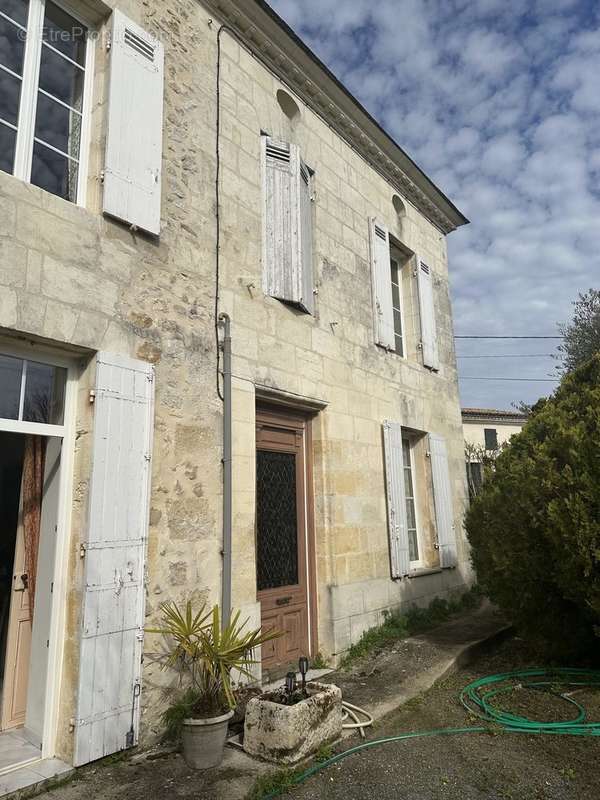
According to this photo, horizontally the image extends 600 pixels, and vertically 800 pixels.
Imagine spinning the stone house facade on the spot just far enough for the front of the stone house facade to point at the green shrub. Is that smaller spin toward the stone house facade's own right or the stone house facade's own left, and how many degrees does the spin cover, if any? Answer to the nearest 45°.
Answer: approximately 45° to the stone house facade's own left

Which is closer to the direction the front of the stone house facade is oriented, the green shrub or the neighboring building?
the green shrub

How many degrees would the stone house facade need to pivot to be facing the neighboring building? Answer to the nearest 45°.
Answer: approximately 90° to its left

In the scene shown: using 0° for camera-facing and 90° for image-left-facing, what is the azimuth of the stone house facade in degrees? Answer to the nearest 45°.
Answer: approximately 315°
